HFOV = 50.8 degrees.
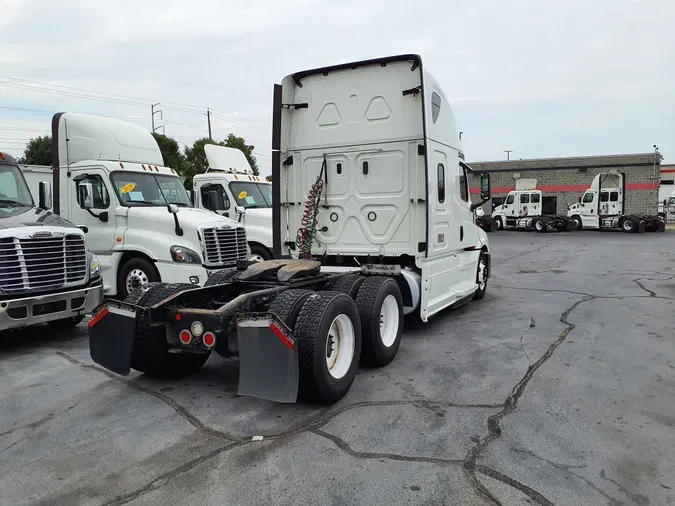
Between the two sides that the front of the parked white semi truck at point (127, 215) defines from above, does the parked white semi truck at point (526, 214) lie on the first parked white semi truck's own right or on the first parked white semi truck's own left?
on the first parked white semi truck's own left

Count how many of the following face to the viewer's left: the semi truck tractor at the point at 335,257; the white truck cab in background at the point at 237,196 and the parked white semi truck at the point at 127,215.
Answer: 0

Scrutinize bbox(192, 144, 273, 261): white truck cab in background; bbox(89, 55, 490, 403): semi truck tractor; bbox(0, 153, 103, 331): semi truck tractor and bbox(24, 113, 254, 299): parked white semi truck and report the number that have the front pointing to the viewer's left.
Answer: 0

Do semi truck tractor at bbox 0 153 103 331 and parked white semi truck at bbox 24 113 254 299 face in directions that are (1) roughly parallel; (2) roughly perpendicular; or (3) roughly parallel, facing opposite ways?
roughly parallel

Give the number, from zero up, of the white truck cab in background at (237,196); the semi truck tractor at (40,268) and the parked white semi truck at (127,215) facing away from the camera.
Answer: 0

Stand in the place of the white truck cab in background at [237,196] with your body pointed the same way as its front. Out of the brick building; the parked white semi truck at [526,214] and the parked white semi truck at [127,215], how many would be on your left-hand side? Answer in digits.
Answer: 2

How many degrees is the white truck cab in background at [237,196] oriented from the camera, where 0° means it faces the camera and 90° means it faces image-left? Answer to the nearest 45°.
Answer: approximately 315°

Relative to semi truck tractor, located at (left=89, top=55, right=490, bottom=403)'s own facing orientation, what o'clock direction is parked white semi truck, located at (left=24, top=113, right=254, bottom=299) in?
The parked white semi truck is roughly at 9 o'clock from the semi truck tractor.

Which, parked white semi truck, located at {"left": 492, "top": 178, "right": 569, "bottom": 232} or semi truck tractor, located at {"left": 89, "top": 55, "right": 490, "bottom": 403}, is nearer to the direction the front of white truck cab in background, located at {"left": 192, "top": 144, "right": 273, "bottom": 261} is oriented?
the semi truck tractor

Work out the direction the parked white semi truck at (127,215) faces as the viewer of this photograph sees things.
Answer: facing the viewer and to the right of the viewer

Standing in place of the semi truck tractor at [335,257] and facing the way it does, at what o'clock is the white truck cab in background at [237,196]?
The white truck cab in background is roughly at 10 o'clock from the semi truck tractor.

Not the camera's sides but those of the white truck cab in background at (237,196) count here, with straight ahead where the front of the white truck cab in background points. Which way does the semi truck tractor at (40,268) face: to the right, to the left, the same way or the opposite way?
the same way
